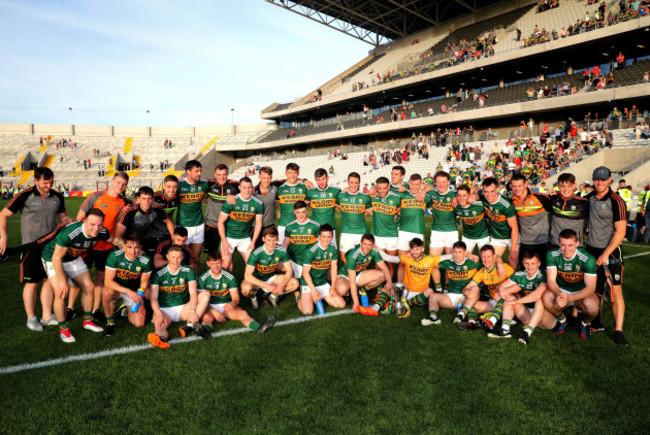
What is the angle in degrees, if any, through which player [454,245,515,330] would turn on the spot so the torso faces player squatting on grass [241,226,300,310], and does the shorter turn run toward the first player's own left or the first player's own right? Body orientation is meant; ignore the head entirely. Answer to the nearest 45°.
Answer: approximately 45° to the first player's own right

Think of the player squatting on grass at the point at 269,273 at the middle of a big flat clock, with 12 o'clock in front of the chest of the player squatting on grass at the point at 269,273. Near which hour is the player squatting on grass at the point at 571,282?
the player squatting on grass at the point at 571,282 is roughly at 10 o'clock from the player squatting on grass at the point at 269,273.

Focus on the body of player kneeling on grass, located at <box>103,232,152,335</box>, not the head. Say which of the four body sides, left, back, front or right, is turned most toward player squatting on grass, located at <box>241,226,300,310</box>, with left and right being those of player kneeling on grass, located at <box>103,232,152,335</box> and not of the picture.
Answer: left

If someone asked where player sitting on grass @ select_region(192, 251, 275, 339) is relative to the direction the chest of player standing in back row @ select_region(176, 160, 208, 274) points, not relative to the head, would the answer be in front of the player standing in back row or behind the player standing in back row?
in front

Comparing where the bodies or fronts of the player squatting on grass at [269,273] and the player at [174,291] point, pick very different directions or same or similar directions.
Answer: same or similar directions

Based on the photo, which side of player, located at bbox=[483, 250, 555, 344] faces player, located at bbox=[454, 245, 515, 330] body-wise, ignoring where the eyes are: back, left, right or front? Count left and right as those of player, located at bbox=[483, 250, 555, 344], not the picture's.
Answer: right

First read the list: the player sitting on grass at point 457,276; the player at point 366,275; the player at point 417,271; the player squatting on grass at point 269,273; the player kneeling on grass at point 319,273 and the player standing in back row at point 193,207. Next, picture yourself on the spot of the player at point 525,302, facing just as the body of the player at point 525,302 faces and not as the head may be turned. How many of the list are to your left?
0

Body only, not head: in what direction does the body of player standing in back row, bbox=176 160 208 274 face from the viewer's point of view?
toward the camera

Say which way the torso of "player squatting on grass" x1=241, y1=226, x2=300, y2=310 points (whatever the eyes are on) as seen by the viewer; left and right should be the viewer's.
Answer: facing the viewer

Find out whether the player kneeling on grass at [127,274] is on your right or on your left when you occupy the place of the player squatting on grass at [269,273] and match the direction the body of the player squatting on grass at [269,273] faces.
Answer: on your right

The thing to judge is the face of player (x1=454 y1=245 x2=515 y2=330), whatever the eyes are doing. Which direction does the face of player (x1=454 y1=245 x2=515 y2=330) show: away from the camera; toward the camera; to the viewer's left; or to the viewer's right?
toward the camera

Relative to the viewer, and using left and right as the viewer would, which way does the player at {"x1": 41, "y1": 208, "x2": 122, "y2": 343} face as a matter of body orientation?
facing the viewer and to the right of the viewer

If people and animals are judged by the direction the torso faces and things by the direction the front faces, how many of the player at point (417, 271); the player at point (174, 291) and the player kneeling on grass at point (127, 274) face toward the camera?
3

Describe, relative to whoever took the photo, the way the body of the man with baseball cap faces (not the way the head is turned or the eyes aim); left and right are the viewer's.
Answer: facing the viewer and to the left of the viewer

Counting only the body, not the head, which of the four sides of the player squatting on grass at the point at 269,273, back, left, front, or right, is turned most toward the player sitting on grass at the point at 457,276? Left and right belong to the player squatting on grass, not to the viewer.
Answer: left

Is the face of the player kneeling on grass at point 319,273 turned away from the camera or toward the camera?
toward the camera

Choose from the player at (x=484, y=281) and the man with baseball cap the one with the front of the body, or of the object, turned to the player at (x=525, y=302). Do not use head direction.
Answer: the man with baseball cap

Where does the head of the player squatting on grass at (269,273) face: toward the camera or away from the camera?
toward the camera

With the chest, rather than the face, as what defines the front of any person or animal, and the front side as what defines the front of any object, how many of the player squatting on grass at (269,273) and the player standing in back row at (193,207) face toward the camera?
2

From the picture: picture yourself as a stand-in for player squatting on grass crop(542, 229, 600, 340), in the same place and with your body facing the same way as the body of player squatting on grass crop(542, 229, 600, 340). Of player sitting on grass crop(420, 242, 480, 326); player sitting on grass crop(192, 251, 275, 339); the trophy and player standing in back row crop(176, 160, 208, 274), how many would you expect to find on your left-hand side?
0

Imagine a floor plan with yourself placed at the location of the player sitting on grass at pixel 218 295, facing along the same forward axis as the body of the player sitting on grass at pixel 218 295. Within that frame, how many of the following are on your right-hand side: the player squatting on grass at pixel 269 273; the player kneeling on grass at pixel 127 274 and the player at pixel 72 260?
2
